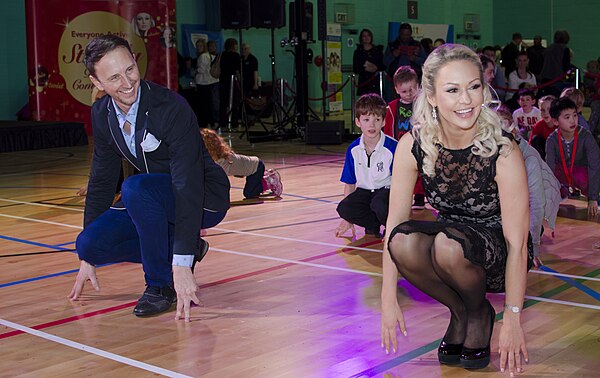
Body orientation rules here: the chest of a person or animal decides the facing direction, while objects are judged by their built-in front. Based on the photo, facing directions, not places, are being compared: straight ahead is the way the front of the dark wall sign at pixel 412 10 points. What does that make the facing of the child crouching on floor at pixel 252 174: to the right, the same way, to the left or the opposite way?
to the right

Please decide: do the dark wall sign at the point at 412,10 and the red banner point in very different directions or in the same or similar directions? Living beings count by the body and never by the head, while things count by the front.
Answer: same or similar directions

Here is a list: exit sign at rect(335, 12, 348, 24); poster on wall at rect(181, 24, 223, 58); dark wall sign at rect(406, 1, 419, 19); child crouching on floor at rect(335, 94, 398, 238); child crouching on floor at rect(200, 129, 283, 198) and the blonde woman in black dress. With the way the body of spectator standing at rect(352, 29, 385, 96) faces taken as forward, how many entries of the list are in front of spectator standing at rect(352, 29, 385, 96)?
3

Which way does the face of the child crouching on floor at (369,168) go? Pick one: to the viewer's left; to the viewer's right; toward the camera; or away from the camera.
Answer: toward the camera

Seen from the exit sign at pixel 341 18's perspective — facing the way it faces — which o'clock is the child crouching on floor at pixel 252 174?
The child crouching on floor is roughly at 12 o'clock from the exit sign.

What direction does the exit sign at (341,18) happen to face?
toward the camera

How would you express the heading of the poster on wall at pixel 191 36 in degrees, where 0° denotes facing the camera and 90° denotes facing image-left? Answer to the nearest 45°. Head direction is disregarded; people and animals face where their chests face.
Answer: approximately 0°

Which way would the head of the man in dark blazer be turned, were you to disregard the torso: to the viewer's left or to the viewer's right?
to the viewer's right

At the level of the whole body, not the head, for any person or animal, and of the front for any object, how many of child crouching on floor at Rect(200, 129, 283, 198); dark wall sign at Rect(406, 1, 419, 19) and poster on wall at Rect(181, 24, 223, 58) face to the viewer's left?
1

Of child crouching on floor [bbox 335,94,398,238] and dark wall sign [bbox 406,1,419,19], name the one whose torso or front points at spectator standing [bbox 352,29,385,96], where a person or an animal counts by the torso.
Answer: the dark wall sign

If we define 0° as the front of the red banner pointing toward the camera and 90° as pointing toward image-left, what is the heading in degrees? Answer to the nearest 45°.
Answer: approximately 0°

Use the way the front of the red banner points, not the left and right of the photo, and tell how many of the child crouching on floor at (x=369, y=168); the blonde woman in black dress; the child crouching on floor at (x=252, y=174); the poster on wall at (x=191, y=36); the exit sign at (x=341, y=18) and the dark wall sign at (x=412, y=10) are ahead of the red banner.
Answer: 3

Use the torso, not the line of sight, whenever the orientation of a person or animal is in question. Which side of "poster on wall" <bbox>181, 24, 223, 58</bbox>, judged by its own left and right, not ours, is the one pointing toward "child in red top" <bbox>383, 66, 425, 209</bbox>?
front

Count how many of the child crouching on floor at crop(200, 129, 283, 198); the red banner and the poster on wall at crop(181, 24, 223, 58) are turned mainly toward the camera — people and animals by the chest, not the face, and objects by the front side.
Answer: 2

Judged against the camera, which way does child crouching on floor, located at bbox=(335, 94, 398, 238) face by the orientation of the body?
toward the camera
